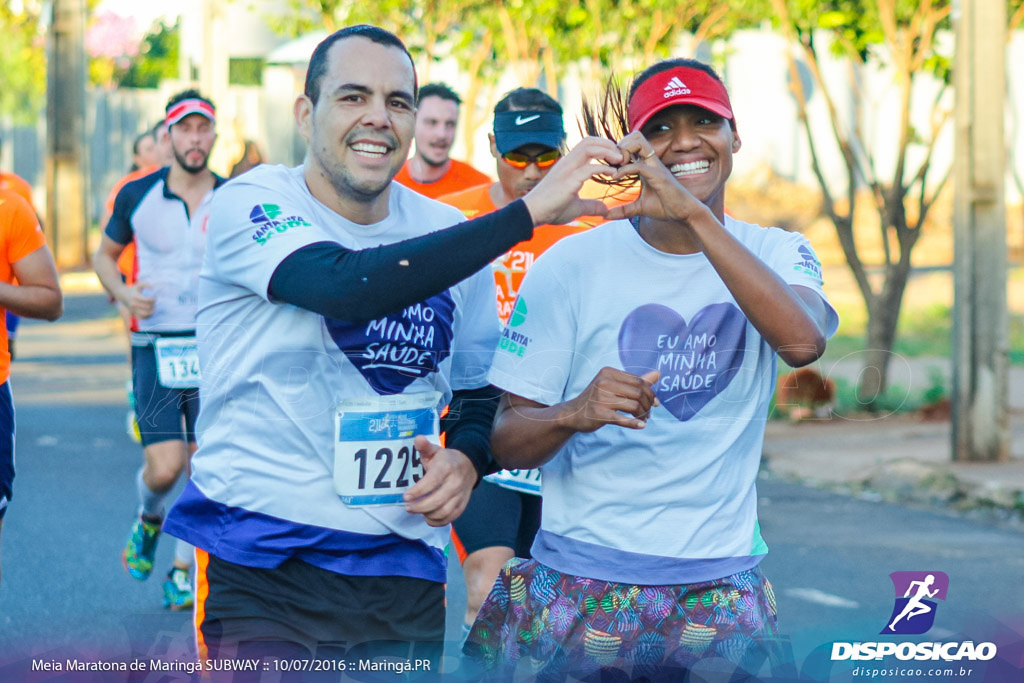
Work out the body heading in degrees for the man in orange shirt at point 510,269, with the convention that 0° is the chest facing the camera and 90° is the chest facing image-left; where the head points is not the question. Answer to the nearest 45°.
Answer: approximately 0°

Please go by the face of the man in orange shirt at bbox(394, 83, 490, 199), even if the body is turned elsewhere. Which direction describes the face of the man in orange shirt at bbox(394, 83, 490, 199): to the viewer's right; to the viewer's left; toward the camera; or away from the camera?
toward the camera

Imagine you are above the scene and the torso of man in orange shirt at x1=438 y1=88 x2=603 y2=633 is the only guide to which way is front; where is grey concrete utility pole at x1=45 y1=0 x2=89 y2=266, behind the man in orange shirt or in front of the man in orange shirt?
behind

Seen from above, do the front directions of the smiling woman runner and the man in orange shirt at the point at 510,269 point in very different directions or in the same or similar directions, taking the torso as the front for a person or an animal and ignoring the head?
same or similar directions

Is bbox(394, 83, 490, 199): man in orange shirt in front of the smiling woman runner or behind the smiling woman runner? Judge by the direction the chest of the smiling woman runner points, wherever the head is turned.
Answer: behind

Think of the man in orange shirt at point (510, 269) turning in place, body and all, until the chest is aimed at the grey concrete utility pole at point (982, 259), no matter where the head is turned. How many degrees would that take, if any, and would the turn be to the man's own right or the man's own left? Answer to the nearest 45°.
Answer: approximately 135° to the man's own left

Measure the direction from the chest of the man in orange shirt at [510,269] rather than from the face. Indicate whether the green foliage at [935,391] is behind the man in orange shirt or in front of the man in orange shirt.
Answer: behind

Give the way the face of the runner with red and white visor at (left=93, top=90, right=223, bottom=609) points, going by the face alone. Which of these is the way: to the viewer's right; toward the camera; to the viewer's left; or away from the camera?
toward the camera

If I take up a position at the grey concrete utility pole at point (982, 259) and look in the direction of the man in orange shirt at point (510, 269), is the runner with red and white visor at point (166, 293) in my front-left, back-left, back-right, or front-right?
front-right

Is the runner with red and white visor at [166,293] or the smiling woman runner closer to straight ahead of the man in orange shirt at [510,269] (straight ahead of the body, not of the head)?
the smiling woman runner

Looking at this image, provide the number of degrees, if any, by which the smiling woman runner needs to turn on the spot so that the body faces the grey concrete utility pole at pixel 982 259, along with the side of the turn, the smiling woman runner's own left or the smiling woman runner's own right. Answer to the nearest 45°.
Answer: approximately 180°

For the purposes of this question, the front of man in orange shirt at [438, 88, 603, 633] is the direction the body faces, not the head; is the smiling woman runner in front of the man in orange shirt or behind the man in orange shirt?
in front

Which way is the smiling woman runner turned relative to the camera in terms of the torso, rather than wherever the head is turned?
toward the camera
